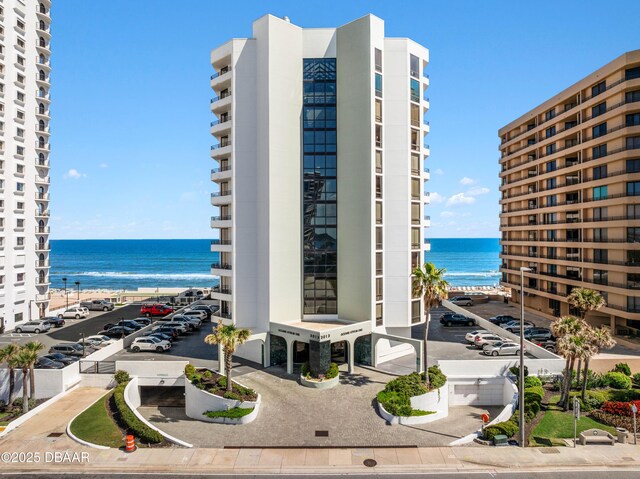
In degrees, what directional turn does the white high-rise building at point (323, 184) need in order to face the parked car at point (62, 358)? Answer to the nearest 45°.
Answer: approximately 90° to its right

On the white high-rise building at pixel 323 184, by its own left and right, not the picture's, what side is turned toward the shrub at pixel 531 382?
left

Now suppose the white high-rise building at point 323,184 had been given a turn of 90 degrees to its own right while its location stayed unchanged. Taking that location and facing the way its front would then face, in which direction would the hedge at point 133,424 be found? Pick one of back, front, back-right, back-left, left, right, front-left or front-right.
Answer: front-left

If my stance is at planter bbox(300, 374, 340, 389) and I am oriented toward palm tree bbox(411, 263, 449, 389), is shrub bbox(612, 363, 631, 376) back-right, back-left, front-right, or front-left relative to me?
front-left

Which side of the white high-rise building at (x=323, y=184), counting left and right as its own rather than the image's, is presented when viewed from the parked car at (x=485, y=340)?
left

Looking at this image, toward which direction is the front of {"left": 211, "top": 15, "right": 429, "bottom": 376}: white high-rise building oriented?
toward the camera

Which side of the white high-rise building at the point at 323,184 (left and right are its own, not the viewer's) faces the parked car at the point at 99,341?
right

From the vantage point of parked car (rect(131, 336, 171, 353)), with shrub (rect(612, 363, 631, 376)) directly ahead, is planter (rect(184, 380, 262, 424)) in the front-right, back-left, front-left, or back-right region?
front-right

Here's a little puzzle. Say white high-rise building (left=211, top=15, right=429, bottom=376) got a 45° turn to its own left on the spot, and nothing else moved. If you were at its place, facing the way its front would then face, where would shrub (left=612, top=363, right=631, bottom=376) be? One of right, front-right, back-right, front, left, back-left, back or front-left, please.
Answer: front-left

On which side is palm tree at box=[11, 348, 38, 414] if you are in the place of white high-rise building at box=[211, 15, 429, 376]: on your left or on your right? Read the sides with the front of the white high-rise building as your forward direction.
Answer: on your right

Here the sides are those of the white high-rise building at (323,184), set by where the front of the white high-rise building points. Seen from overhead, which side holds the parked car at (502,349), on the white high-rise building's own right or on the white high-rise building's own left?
on the white high-rise building's own left
